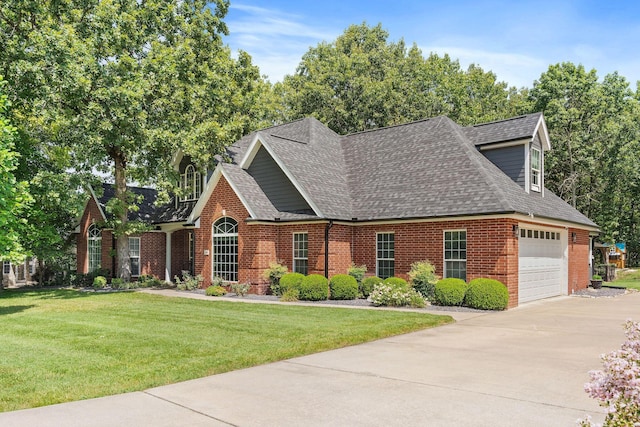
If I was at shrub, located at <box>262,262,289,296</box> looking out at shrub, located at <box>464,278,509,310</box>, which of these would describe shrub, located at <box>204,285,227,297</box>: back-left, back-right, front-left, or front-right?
back-right

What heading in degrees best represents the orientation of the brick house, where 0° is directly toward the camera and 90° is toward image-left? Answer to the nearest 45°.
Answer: approximately 45°

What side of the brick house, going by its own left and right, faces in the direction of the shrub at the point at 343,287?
front

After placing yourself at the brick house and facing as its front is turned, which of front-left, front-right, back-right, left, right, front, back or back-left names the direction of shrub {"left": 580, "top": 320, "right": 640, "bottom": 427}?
front-left

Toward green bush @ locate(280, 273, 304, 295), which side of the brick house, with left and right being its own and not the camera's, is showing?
front

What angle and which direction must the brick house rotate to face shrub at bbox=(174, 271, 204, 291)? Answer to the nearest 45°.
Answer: approximately 45° to its right

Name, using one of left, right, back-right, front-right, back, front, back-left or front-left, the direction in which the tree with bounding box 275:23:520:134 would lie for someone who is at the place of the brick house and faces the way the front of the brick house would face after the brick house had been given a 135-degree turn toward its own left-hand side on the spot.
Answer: left

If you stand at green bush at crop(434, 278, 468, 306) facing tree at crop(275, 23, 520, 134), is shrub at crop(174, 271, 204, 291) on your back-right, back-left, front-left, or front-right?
front-left
